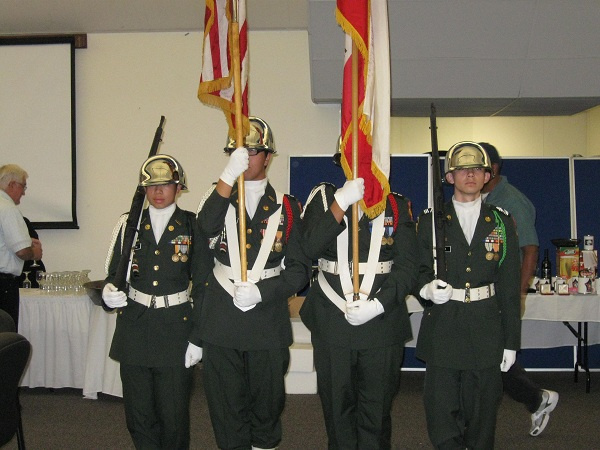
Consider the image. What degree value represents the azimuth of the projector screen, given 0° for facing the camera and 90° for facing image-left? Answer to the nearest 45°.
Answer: approximately 0°

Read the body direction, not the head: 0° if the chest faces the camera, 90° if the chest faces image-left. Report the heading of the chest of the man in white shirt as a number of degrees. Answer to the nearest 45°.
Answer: approximately 270°

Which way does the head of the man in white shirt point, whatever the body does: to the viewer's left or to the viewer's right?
to the viewer's right

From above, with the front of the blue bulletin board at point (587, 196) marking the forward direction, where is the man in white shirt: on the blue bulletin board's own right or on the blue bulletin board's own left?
on the blue bulletin board's own right

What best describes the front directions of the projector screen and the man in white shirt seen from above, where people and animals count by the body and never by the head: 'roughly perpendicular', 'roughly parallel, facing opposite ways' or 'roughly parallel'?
roughly perpendicular

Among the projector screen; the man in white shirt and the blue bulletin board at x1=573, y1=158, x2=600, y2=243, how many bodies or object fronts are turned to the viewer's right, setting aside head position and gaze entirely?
1

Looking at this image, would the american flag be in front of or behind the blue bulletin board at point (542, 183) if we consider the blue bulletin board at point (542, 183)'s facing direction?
in front
